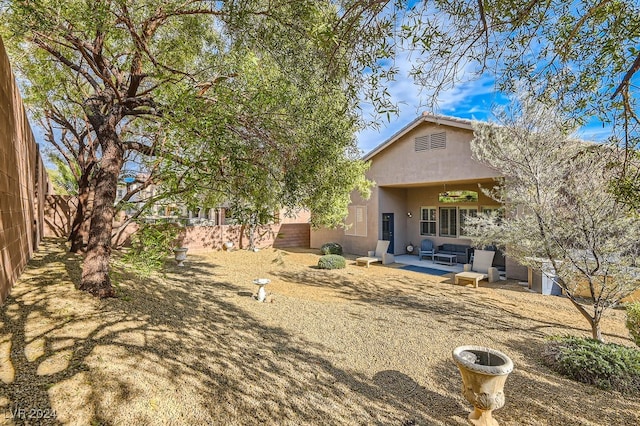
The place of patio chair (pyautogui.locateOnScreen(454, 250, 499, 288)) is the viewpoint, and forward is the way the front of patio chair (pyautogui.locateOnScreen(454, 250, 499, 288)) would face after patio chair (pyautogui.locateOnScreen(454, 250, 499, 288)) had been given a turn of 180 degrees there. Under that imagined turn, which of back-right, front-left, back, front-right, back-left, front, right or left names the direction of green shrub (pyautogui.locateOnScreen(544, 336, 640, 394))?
back-right

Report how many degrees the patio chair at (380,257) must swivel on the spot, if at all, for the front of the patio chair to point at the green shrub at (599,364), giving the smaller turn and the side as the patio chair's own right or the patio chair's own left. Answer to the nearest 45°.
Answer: approximately 45° to the patio chair's own left

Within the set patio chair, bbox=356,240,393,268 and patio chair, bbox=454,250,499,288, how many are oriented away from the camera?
0

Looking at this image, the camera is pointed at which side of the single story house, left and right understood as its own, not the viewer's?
back

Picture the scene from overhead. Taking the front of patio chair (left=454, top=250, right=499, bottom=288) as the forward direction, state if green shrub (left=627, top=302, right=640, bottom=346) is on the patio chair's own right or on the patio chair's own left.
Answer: on the patio chair's own left

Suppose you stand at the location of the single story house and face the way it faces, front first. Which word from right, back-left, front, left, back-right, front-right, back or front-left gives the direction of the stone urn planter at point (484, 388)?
back

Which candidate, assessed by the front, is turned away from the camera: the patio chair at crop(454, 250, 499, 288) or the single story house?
the single story house

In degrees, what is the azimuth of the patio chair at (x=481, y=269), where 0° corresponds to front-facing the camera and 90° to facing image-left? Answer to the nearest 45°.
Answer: approximately 45°

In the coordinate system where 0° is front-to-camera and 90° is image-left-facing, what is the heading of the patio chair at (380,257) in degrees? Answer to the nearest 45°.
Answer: approximately 45°

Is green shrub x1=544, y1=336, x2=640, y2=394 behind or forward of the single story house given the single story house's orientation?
behind
